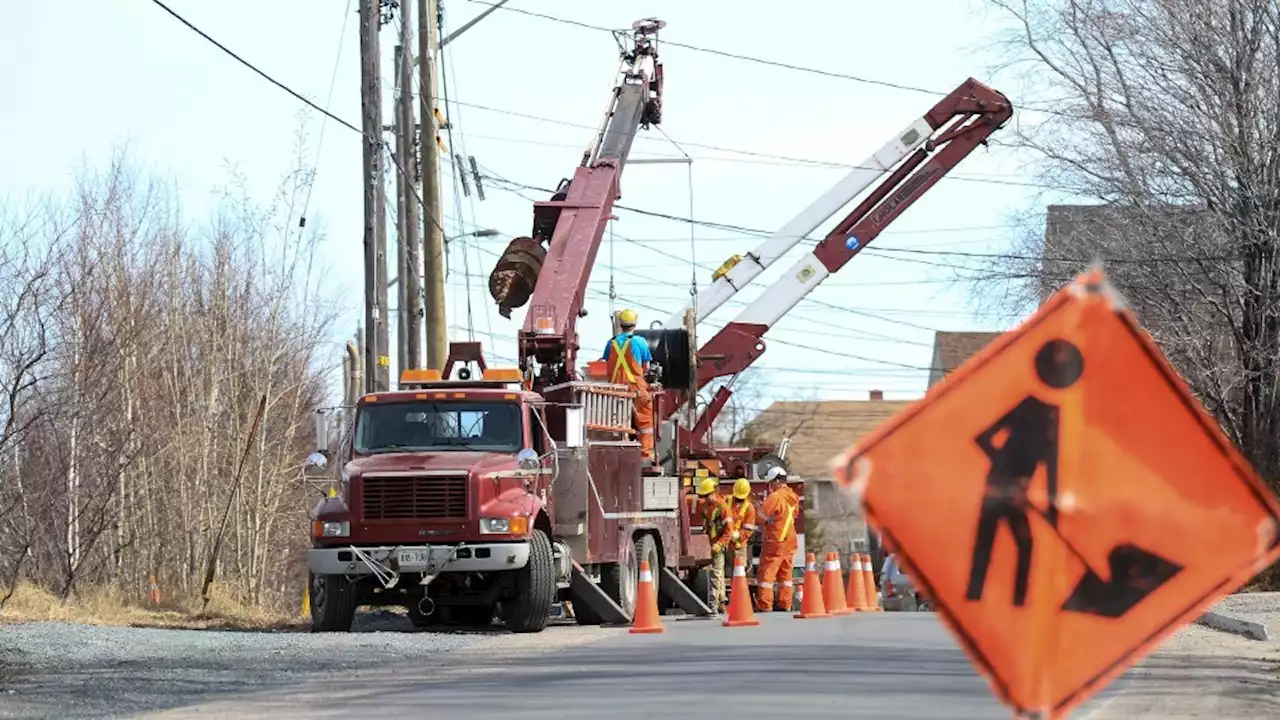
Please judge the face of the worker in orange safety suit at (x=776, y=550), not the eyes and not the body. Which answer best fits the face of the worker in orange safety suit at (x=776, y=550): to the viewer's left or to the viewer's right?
to the viewer's left

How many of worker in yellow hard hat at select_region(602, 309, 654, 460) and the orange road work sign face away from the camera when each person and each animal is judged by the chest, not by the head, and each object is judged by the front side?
1

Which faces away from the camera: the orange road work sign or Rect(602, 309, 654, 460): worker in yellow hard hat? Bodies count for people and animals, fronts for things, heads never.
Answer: the worker in yellow hard hat

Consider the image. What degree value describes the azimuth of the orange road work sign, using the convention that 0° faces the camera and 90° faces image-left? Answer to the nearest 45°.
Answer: approximately 0°

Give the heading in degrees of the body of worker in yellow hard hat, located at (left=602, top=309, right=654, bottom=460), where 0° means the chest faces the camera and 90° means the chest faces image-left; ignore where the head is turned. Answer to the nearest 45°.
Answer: approximately 180°

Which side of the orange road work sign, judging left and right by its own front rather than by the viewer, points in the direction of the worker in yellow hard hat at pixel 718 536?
back

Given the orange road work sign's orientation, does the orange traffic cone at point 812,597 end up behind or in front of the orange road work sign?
behind

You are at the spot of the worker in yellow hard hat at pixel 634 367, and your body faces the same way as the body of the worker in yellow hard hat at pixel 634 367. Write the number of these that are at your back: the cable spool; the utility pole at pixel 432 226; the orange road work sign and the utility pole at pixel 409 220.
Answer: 1

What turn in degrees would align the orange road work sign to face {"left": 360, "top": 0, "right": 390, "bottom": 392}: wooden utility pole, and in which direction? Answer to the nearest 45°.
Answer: approximately 135° to its right
